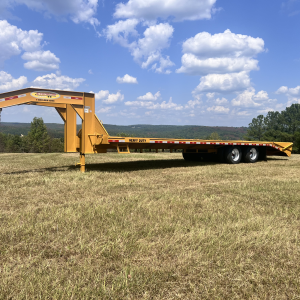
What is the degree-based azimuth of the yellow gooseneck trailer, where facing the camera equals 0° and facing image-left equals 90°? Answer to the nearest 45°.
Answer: approximately 45°
